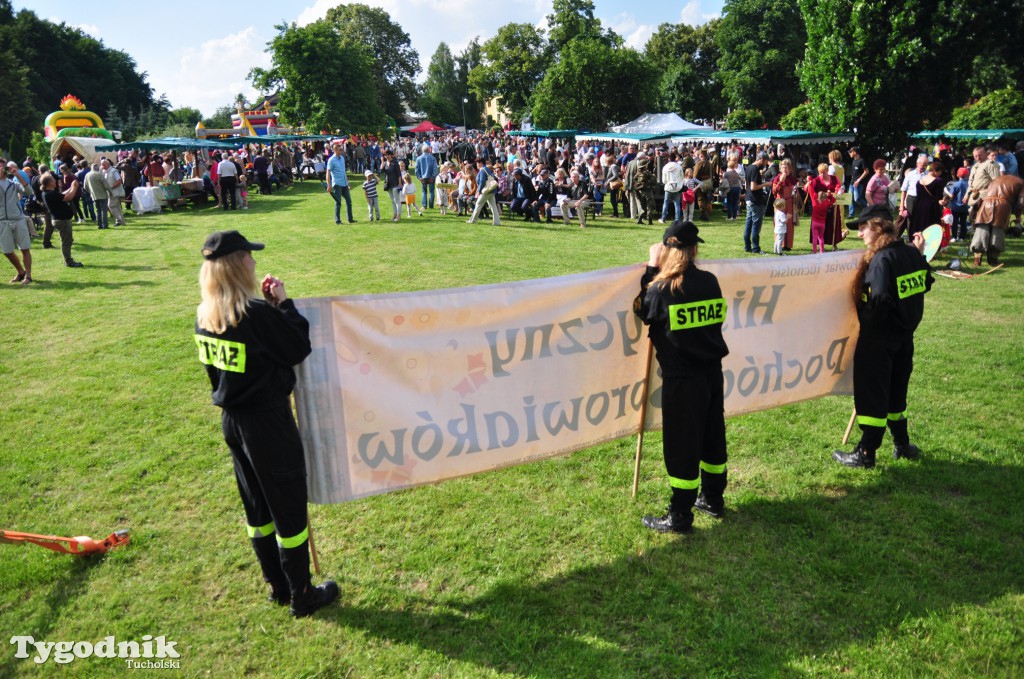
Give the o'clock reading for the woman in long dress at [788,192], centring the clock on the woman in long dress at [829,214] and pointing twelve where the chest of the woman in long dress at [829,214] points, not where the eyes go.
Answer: the woman in long dress at [788,192] is roughly at 2 o'clock from the woman in long dress at [829,214].

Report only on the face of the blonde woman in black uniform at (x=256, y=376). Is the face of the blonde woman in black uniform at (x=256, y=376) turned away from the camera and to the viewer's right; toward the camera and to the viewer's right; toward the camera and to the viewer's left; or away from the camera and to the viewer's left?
away from the camera and to the viewer's right

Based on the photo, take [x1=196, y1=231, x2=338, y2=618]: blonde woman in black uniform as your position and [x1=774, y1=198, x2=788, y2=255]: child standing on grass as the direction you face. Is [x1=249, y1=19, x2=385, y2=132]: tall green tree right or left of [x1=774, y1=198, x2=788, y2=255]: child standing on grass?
left

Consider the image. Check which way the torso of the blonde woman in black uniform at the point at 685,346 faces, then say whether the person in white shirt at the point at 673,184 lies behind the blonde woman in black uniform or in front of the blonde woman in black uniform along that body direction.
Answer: in front

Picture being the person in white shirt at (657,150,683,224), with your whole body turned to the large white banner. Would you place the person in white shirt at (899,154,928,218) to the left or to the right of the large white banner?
left

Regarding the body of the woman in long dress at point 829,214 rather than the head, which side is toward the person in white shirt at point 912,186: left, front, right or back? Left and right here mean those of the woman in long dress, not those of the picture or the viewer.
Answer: left

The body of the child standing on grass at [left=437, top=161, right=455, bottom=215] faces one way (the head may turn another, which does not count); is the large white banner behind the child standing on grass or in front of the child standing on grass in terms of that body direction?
in front

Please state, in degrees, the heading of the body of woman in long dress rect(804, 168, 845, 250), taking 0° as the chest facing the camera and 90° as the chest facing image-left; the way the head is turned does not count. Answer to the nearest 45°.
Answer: approximately 0°
